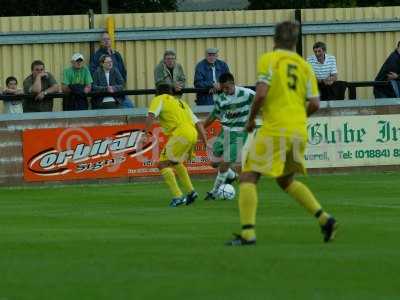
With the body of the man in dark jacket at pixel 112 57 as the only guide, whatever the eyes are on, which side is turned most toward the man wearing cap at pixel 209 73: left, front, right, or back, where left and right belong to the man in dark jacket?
left

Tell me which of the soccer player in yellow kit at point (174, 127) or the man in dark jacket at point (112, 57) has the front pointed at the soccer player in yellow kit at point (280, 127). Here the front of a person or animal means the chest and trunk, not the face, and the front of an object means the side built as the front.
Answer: the man in dark jacket

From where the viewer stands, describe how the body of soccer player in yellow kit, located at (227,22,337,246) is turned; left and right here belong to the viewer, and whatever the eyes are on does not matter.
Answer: facing away from the viewer and to the left of the viewer

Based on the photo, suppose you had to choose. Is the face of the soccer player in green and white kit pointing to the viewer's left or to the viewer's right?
to the viewer's left

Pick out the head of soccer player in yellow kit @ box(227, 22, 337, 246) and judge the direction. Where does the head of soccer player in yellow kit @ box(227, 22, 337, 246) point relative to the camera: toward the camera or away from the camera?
away from the camera

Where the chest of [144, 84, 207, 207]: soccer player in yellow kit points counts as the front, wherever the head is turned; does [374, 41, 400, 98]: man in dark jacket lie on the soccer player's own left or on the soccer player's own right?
on the soccer player's own right

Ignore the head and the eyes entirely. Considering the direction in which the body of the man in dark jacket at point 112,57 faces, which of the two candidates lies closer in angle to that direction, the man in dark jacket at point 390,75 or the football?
the football

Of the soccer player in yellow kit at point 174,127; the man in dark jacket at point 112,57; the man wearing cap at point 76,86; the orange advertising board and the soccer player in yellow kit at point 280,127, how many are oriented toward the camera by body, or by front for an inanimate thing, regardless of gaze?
3

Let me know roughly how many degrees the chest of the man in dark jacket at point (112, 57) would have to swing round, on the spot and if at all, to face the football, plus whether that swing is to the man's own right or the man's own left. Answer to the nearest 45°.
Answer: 0° — they already face it
